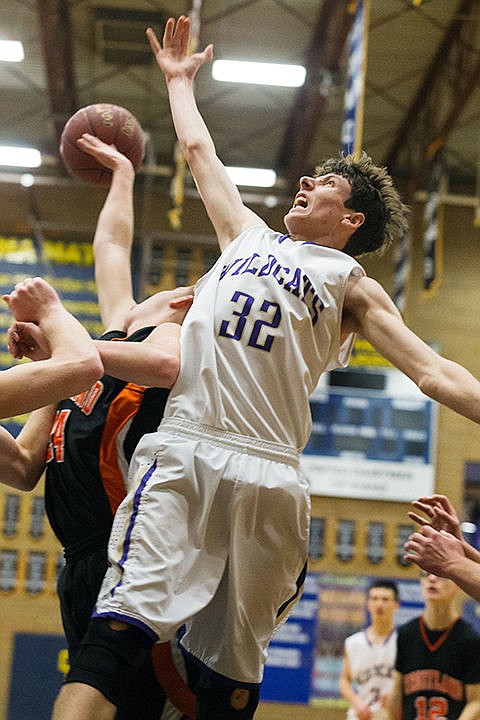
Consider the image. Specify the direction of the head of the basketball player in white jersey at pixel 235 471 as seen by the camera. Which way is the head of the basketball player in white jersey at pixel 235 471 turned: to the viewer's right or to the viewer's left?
to the viewer's left

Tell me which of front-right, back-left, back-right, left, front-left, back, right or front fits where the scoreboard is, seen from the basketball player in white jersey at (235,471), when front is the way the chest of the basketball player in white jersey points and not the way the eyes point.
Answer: back

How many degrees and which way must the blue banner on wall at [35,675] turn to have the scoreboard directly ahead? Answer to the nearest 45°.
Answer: approximately 90° to its left

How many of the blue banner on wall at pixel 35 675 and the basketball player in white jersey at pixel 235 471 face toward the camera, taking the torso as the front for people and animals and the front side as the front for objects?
2

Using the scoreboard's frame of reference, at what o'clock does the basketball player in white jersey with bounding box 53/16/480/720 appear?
The basketball player in white jersey is roughly at 12 o'clock from the scoreboard.

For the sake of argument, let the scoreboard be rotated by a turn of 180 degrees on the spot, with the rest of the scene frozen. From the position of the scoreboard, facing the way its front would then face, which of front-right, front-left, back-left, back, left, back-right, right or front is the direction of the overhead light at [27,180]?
left

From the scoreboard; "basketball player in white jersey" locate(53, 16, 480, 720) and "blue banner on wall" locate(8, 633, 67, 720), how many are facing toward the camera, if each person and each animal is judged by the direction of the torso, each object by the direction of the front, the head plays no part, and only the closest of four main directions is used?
3

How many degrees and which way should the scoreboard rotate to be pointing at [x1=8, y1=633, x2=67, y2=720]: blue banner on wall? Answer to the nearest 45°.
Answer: approximately 90° to its right
